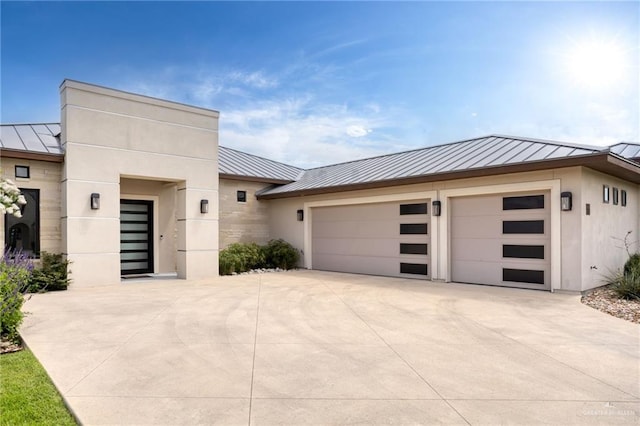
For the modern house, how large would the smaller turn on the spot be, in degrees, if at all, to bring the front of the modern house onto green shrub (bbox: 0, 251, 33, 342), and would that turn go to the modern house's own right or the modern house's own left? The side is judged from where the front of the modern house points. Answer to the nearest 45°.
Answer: approximately 90° to the modern house's own right

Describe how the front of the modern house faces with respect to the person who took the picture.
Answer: facing the viewer and to the right of the viewer

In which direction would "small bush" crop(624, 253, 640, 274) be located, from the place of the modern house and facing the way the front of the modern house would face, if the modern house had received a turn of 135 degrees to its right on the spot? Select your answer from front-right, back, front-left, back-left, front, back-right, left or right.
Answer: back
